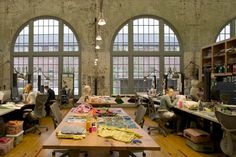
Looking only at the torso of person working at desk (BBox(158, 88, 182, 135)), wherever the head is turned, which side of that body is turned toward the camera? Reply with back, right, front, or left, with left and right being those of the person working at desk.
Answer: right

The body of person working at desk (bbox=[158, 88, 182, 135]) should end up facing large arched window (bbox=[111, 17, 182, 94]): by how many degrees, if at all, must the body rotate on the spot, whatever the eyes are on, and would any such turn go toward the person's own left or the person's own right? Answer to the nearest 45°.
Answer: approximately 90° to the person's own left

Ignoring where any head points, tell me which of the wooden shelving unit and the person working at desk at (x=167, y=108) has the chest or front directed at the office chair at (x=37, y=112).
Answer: the wooden shelving unit

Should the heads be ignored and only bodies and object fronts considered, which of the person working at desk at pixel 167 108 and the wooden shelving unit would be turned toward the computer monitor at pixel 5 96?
the wooden shelving unit
